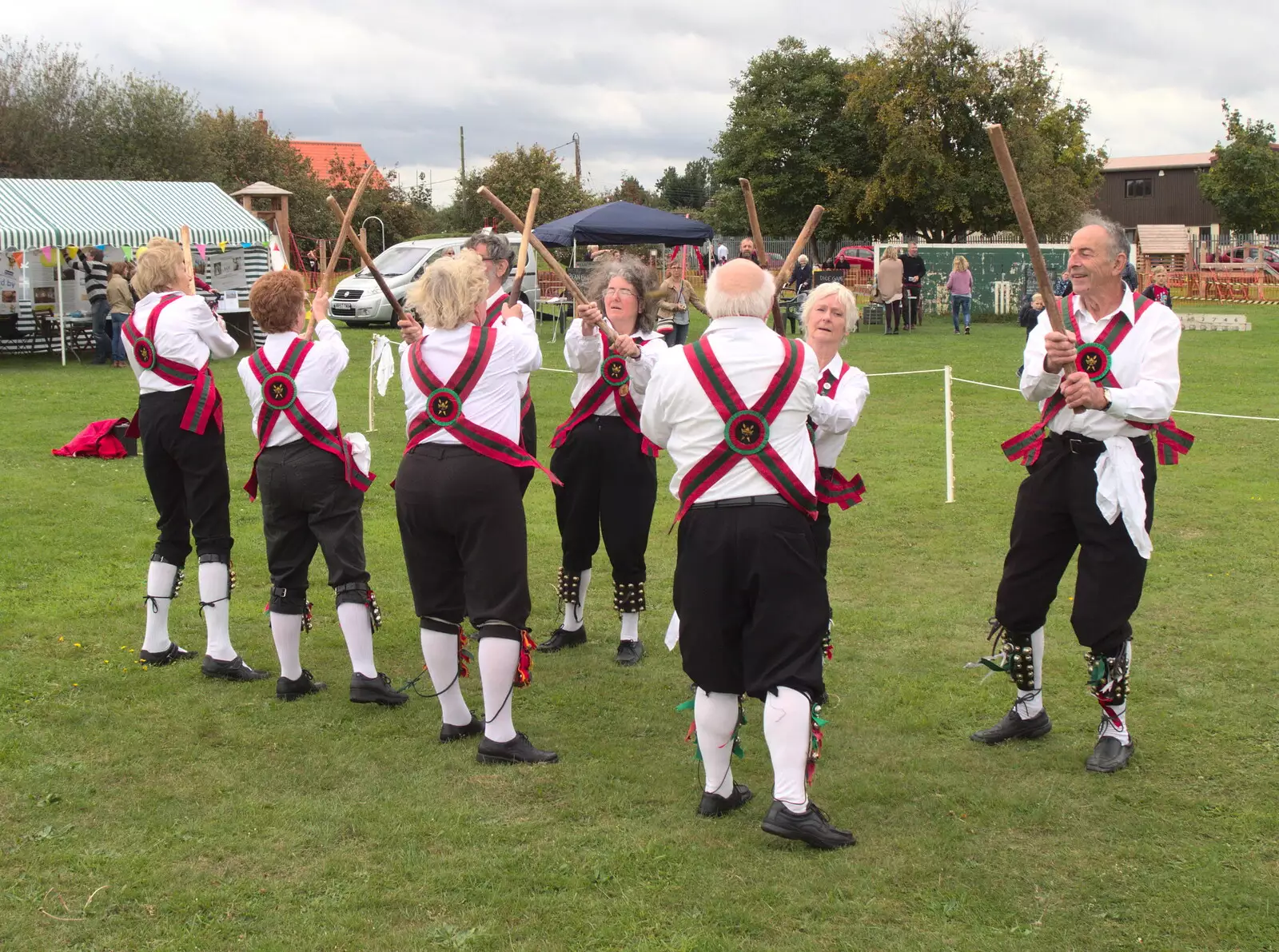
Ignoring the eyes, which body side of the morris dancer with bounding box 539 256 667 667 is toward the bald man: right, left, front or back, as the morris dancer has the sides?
front

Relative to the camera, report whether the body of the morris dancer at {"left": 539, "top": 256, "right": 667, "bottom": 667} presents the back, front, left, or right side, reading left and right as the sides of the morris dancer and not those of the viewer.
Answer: front

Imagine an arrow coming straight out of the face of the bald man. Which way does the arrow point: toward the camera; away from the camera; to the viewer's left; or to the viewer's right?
away from the camera

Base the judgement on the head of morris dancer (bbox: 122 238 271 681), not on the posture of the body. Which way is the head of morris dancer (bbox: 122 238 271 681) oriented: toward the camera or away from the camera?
away from the camera

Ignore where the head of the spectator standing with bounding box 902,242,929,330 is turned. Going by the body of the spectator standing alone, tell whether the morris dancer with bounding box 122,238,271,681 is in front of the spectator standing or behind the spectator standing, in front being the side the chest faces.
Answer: in front

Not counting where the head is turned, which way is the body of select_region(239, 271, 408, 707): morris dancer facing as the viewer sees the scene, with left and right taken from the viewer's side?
facing away from the viewer and to the right of the viewer

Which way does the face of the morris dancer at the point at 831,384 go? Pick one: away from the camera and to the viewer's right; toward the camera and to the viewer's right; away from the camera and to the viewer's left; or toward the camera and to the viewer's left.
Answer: toward the camera and to the viewer's left

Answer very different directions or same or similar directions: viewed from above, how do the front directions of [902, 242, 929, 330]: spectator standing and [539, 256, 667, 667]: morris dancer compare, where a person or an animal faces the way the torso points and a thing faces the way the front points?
same or similar directions

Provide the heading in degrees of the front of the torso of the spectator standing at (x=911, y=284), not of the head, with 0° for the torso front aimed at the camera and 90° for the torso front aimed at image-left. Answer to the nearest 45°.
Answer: approximately 0°

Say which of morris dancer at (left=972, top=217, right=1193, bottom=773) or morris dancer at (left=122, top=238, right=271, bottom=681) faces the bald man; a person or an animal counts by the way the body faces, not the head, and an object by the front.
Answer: morris dancer at (left=972, top=217, right=1193, bottom=773)

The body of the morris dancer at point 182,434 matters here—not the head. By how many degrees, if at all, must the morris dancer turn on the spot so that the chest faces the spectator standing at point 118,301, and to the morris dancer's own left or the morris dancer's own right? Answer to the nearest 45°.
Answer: approximately 45° to the morris dancer's own left

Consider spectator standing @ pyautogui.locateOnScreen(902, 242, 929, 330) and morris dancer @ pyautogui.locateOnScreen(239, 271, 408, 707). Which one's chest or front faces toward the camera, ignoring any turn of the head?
the spectator standing

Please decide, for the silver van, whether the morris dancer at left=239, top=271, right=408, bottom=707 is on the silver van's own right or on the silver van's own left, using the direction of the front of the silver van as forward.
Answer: on the silver van's own left

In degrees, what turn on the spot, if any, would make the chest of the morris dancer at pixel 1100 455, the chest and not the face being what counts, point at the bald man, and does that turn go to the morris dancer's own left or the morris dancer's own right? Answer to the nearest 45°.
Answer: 0° — they already face them

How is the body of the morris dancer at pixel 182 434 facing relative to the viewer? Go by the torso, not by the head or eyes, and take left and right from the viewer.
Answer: facing away from the viewer and to the right of the viewer

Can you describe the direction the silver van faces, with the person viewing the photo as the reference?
facing the viewer and to the left of the viewer

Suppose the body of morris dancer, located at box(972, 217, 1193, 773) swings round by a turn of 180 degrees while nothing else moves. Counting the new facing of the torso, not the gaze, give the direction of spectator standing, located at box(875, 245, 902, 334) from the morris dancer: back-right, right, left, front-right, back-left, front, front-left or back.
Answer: front-left

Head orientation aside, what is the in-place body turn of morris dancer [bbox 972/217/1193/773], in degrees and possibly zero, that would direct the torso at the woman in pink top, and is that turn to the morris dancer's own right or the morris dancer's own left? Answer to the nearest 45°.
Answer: approximately 135° to the morris dancer's own right

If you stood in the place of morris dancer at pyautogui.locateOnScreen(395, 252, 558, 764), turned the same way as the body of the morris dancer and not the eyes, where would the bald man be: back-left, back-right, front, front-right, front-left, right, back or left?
right

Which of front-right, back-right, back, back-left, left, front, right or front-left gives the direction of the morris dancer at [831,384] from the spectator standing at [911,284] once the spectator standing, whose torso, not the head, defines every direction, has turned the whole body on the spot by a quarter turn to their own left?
right
